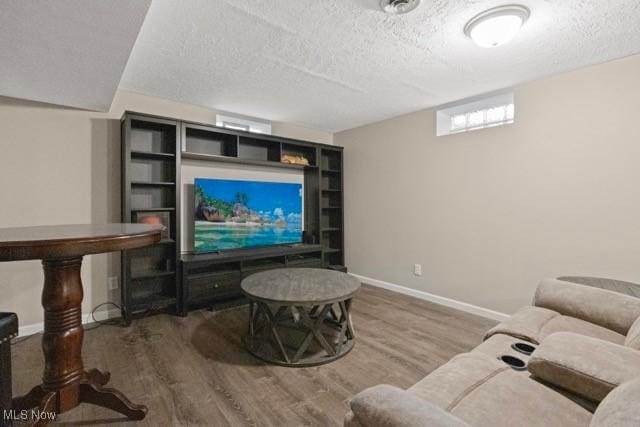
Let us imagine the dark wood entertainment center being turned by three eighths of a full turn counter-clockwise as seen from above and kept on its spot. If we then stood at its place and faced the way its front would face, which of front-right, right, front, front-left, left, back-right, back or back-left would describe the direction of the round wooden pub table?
back

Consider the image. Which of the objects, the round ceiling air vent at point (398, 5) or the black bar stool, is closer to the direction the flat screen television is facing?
the round ceiling air vent

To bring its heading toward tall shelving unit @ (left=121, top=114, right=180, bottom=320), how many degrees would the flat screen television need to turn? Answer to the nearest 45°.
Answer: approximately 135° to its right

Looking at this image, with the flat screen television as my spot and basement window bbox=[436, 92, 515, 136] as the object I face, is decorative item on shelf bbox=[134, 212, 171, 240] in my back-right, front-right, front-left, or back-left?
back-right

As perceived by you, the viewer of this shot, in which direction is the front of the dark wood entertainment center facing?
facing the viewer and to the right of the viewer

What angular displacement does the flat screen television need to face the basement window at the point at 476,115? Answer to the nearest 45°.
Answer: approximately 45° to its left

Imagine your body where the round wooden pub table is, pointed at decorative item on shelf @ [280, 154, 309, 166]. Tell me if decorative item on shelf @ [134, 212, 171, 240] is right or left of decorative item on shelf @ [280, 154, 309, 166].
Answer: left

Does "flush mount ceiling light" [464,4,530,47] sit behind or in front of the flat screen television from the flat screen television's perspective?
in front

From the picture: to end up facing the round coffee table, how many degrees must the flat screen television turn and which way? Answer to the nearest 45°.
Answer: approximately 45° to its right

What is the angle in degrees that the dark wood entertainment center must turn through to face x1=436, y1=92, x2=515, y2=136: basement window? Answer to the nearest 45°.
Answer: approximately 45° to its left

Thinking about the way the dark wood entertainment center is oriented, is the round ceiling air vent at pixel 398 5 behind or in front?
in front

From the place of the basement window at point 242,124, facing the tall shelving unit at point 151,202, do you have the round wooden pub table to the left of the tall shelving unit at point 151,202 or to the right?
left

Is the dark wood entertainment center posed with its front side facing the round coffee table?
yes
